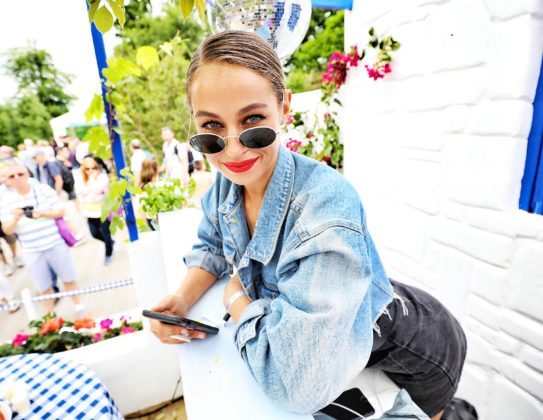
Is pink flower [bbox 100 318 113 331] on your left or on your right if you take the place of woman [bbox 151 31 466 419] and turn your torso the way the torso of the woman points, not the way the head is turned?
on your right

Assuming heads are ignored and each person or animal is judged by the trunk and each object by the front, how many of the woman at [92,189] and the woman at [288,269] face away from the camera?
0

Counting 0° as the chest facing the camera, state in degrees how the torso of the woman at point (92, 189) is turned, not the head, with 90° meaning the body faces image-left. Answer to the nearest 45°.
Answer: approximately 0°

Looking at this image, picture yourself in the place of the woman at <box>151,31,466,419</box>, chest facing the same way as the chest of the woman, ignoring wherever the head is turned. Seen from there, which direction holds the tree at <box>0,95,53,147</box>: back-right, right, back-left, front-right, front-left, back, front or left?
right

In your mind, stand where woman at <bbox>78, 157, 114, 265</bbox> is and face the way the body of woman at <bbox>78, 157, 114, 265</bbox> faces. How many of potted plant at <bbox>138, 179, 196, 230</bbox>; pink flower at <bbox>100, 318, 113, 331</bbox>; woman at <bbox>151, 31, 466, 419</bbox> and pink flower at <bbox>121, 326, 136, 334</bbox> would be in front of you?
4

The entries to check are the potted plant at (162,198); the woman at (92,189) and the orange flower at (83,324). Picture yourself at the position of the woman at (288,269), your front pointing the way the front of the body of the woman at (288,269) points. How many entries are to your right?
3

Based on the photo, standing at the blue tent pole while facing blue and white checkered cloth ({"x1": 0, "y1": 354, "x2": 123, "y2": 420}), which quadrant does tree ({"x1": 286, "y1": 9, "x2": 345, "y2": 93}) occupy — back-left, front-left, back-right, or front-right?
back-left

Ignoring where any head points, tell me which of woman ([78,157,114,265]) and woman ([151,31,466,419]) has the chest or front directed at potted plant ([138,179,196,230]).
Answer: woman ([78,157,114,265])

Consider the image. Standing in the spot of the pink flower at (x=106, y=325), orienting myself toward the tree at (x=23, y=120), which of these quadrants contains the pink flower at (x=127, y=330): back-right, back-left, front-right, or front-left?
back-right

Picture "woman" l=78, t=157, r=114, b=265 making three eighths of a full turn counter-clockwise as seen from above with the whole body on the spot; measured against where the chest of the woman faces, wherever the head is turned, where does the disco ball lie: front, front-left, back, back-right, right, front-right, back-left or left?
back-right
